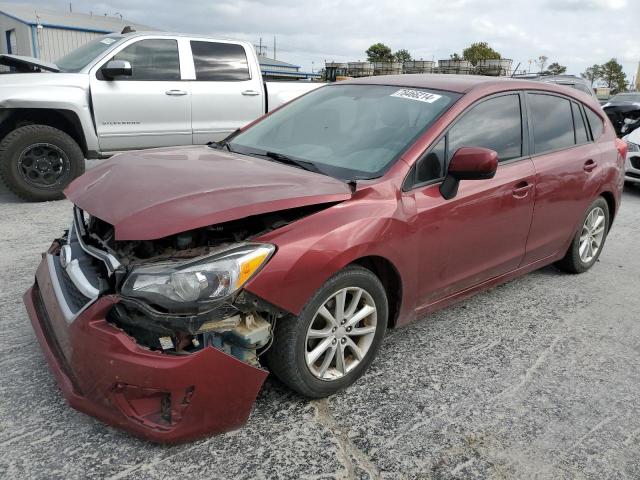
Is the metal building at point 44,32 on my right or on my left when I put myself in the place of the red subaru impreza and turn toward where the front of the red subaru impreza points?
on my right

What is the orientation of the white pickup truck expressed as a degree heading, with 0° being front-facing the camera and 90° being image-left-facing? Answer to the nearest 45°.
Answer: approximately 90°

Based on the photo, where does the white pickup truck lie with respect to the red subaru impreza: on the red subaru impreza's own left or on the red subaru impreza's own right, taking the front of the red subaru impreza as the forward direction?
on the red subaru impreza's own right

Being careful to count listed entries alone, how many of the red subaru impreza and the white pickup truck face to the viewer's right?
0

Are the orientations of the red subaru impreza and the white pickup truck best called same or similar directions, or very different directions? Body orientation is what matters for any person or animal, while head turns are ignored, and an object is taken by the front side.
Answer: same or similar directions

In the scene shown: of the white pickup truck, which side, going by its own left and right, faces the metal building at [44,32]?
right
